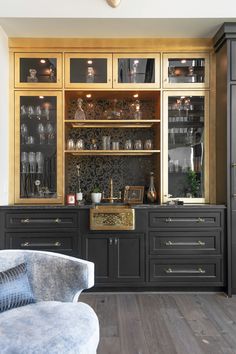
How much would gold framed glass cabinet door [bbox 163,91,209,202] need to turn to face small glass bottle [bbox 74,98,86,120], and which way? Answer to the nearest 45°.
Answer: approximately 90° to its right

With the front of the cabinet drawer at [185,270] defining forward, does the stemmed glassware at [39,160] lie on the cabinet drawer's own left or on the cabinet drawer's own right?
on the cabinet drawer's own right

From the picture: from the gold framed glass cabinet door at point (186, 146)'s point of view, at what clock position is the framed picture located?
The framed picture is roughly at 3 o'clock from the gold framed glass cabinet door.

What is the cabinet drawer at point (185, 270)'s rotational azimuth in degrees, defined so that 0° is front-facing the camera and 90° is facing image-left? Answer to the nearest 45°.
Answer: approximately 0°

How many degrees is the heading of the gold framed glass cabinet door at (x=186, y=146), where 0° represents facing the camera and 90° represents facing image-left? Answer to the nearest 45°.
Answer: approximately 0°

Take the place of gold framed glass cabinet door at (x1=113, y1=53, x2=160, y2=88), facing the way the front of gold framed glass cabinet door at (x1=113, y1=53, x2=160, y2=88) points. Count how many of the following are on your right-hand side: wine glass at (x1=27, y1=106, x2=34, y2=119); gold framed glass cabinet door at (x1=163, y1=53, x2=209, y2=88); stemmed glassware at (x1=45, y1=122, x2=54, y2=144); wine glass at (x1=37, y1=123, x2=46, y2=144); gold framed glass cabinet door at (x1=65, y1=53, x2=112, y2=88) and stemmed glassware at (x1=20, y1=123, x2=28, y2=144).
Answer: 5
